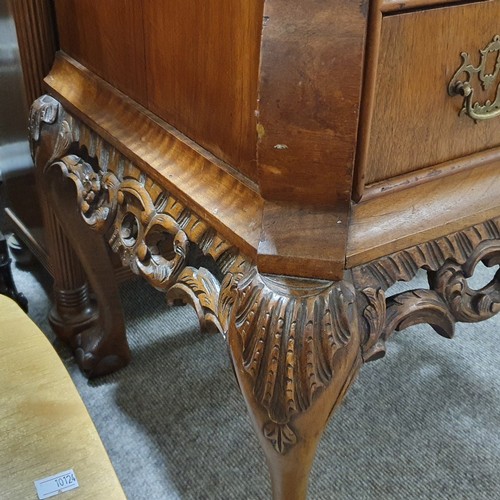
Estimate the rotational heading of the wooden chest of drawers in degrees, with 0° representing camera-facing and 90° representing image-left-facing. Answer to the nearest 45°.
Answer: approximately 315°

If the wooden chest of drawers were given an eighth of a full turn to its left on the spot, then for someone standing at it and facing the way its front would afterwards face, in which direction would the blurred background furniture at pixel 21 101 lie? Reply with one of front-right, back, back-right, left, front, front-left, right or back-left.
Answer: back-left
